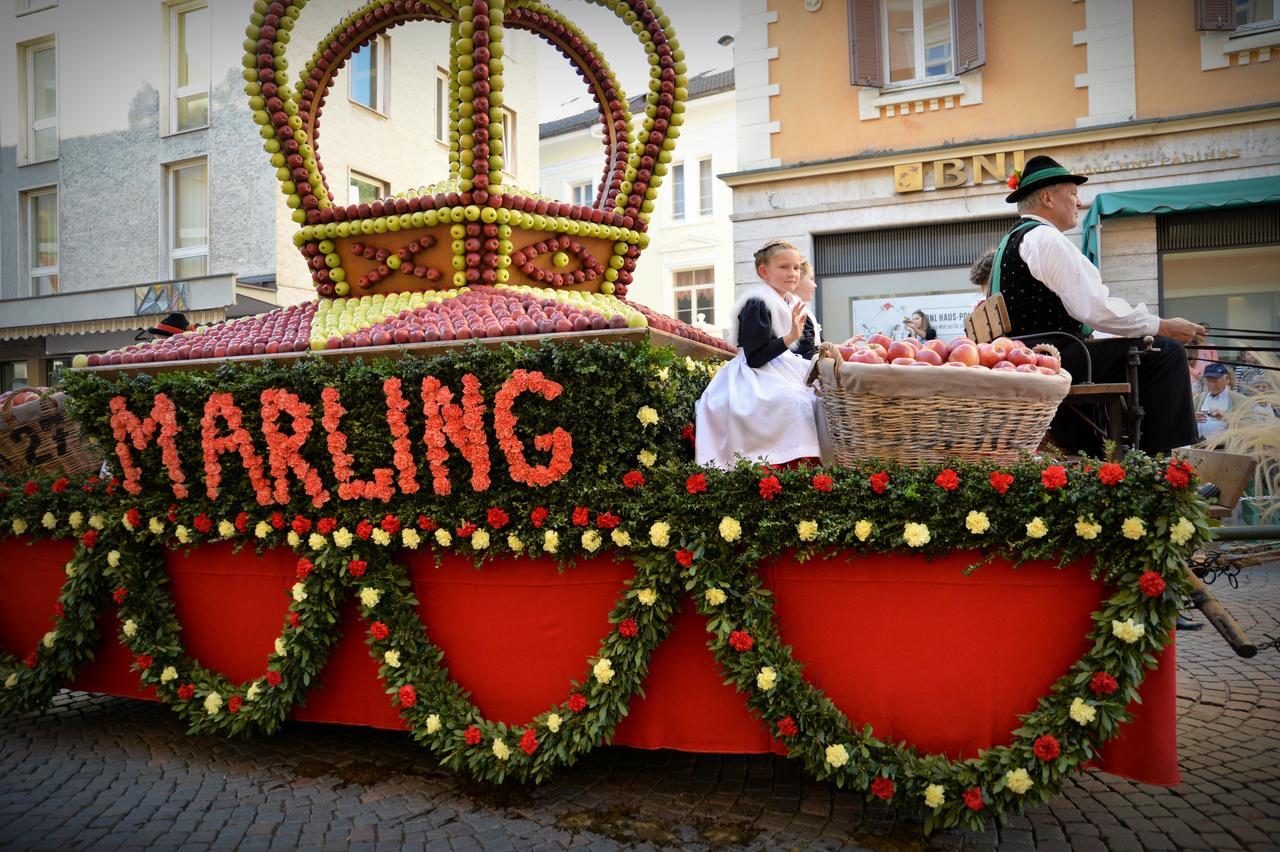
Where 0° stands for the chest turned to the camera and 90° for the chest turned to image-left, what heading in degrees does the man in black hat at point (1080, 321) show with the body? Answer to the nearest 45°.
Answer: approximately 270°

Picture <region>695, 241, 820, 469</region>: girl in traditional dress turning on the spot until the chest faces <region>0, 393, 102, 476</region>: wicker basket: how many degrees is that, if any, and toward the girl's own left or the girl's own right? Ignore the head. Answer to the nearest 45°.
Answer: approximately 135° to the girl's own right

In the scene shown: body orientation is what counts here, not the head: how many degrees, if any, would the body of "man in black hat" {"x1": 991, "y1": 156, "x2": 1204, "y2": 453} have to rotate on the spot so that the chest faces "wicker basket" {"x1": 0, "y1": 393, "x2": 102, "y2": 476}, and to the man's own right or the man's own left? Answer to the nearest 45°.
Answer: approximately 180°

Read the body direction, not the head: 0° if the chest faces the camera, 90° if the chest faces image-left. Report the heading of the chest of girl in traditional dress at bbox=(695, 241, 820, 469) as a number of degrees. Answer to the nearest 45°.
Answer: approximately 315°

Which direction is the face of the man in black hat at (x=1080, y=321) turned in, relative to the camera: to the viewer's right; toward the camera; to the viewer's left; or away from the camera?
to the viewer's right
